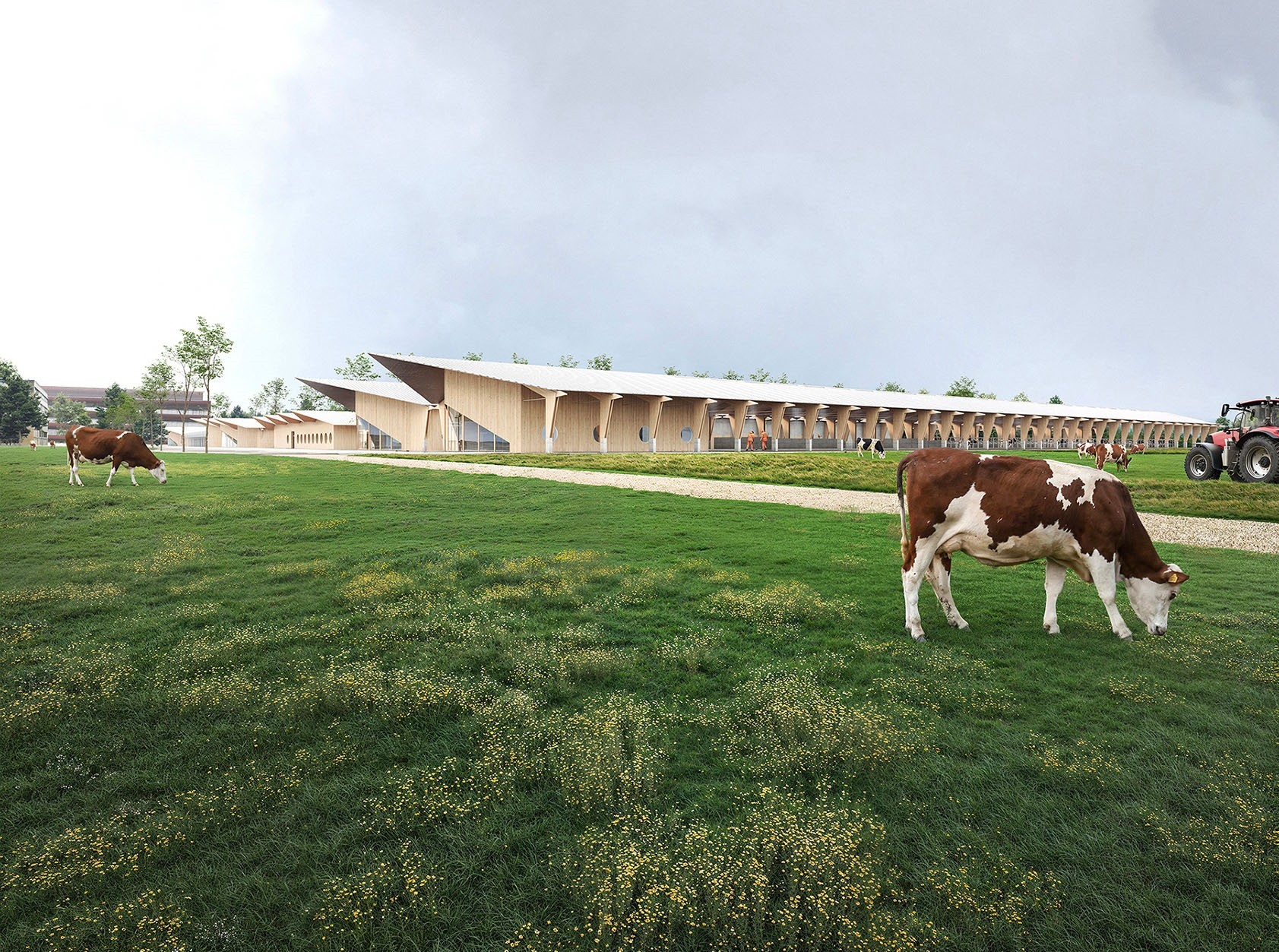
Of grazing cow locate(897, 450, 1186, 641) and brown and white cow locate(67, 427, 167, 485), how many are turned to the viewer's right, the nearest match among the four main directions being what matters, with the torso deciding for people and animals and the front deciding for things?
2

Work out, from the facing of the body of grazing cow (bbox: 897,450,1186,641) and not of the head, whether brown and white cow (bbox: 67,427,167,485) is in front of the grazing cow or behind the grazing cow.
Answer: behind

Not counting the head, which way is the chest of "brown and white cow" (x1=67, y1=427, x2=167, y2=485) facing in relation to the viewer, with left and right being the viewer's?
facing to the right of the viewer

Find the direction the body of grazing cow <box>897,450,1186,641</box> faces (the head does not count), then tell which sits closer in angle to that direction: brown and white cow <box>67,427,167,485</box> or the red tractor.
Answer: the red tractor

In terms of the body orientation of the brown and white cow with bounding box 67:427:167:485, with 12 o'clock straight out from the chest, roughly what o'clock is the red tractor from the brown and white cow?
The red tractor is roughly at 1 o'clock from the brown and white cow.

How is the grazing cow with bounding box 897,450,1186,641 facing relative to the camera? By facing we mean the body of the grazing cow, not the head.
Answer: to the viewer's right
